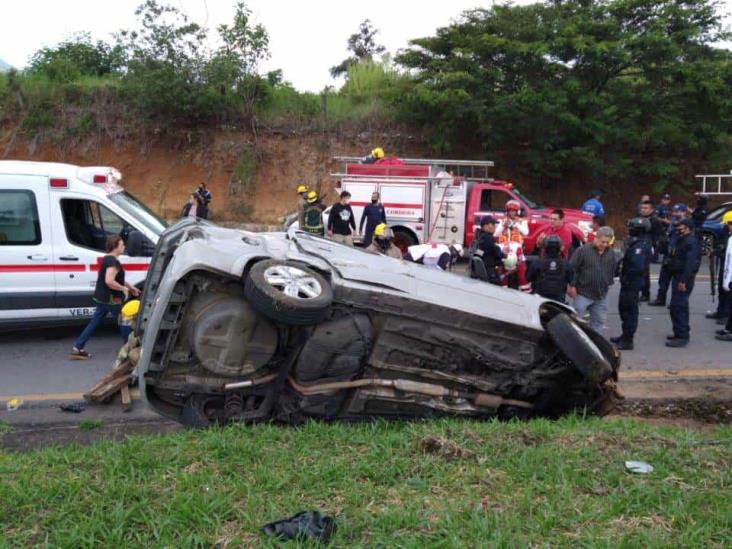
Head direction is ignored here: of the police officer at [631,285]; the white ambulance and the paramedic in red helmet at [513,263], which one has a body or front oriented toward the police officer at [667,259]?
the white ambulance

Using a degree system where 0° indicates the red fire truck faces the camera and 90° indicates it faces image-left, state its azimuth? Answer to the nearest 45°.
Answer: approximately 270°

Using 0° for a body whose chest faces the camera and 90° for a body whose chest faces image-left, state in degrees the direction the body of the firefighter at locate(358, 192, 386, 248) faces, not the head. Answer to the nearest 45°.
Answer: approximately 0°

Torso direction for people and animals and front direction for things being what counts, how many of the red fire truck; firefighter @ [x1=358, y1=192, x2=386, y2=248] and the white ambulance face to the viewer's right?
2

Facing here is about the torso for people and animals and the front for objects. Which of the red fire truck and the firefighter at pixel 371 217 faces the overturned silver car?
the firefighter

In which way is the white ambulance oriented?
to the viewer's right

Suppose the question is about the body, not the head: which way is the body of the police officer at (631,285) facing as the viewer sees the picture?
to the viewer's left

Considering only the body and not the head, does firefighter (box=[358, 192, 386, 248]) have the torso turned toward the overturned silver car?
yes

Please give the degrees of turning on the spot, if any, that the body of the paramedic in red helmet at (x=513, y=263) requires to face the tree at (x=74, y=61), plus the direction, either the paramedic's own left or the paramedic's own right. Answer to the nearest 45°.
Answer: approximately 135° to the paramedic's own right

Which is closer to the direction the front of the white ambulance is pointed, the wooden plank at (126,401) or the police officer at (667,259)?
the police officer
